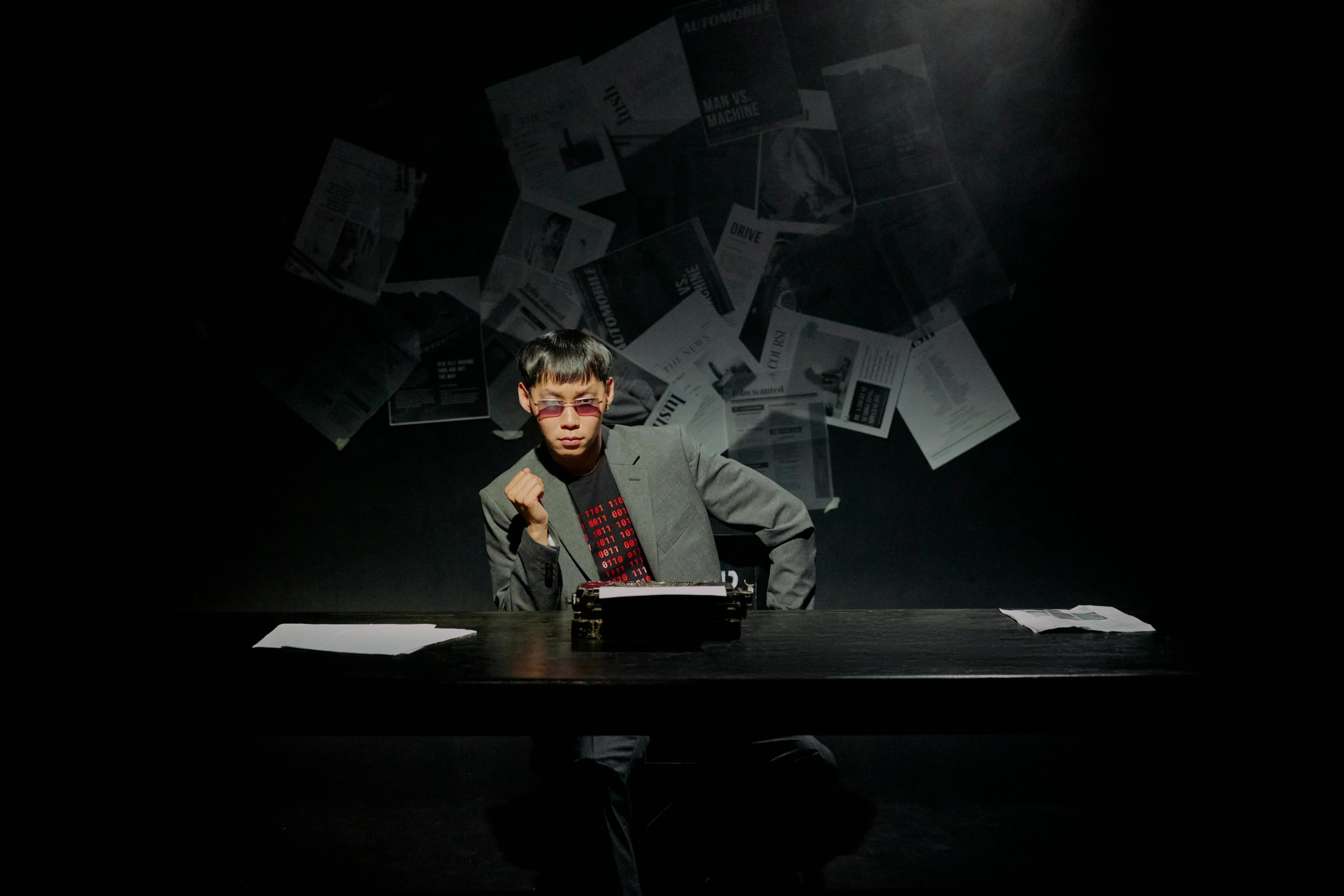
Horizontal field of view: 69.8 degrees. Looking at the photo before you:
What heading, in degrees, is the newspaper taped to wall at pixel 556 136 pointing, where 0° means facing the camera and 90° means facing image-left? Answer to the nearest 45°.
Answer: approximately 0°

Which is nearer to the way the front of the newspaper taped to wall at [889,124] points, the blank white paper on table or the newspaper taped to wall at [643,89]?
the blank white paper on table

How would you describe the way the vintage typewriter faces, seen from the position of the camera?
facing away from the viewer

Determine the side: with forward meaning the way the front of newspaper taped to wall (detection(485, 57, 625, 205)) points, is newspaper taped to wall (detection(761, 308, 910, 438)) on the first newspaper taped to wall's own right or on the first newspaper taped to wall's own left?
on the first newspaper taped to wall's own left

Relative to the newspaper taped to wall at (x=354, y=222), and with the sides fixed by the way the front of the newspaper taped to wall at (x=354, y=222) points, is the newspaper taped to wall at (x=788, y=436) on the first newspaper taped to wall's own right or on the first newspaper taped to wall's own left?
on the first newspaper taped to wall's own left

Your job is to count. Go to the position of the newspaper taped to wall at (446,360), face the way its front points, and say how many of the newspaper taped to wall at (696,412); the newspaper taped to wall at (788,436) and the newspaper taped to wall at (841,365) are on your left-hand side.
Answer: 3

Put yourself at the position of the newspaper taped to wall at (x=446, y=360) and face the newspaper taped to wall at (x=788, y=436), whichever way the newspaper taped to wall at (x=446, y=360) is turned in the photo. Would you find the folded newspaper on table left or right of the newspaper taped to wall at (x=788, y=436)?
right

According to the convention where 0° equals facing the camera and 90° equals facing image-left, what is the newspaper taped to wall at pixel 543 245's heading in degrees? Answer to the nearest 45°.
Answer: approximately 0°

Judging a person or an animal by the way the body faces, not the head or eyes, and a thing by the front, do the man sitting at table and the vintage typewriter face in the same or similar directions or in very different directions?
very different directions
